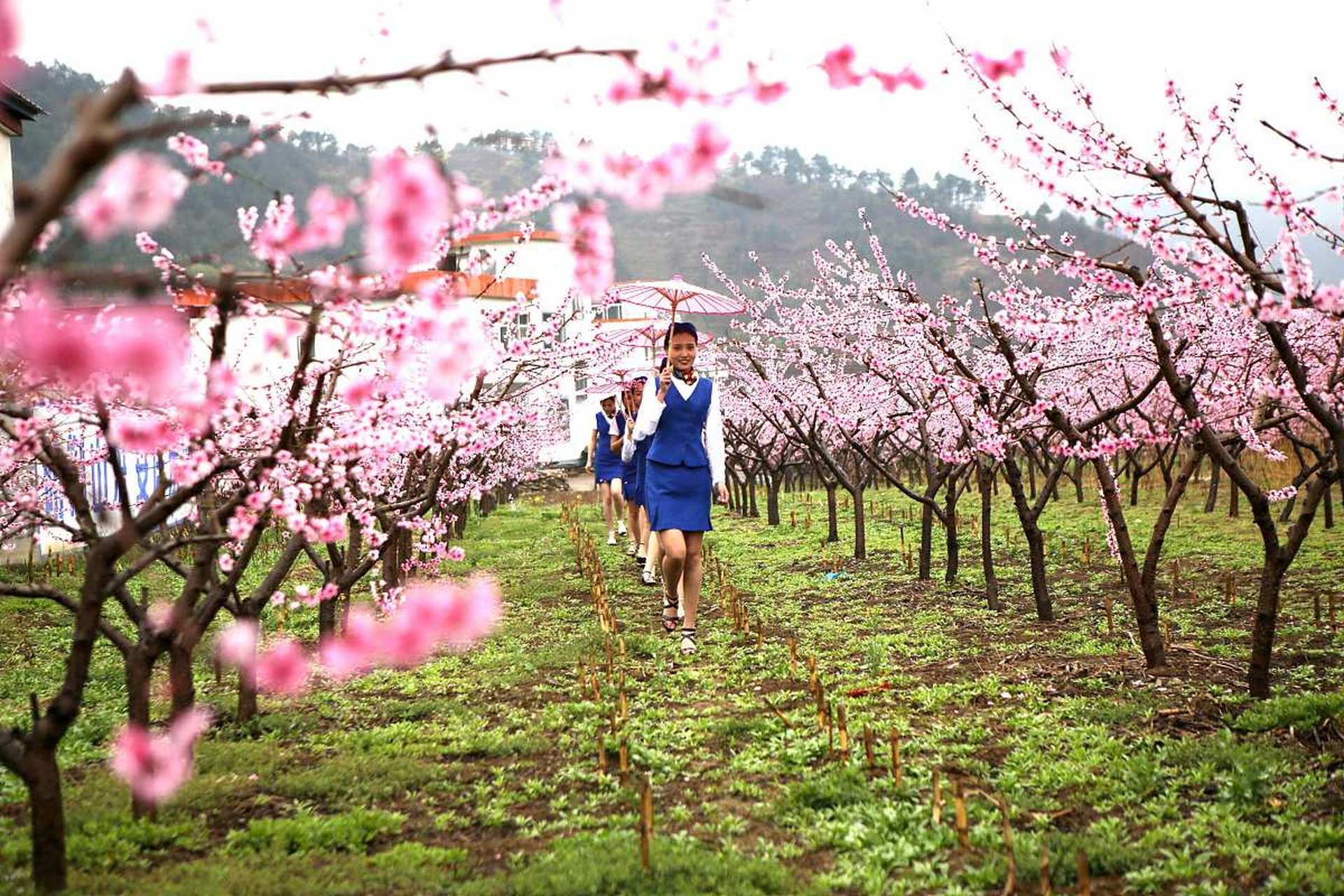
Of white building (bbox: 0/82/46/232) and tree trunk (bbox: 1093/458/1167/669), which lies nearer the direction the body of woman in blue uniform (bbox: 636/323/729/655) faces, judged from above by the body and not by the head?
the tree trunk

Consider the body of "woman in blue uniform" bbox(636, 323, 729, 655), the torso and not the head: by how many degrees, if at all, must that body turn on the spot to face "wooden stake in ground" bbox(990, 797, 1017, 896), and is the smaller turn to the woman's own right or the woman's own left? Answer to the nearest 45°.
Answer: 0° — they already face it

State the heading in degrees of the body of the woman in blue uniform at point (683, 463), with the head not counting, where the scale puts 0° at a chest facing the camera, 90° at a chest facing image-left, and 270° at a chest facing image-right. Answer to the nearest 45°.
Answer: approximately 0°

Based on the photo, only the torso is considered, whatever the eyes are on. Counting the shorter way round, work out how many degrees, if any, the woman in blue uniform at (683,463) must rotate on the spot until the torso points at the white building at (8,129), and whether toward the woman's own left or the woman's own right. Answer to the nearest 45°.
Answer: approximately 135° to the woman's own right

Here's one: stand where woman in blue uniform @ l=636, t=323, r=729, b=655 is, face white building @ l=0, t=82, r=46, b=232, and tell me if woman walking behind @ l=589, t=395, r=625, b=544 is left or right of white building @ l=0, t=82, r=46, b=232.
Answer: right

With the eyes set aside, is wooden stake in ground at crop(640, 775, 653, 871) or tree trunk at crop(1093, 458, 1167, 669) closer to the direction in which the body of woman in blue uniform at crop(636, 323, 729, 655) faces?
the wooden stake in ground
